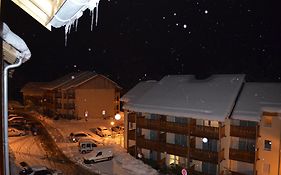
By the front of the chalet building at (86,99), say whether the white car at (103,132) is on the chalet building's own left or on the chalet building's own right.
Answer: on the chalet building's own left
